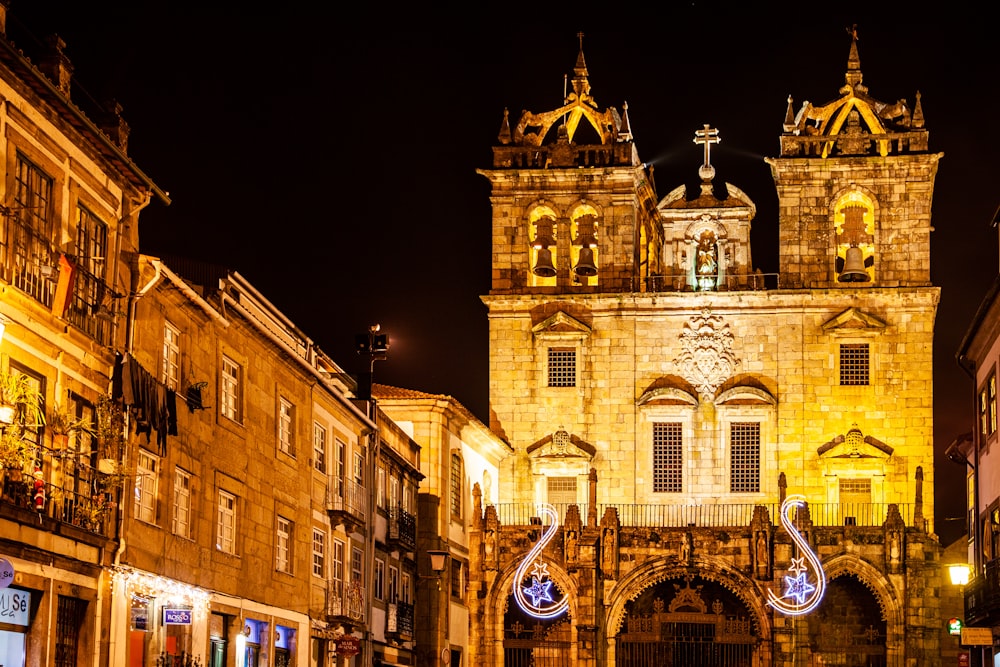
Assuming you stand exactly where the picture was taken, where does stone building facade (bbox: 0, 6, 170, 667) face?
facing the viewer and to the right of the viewer

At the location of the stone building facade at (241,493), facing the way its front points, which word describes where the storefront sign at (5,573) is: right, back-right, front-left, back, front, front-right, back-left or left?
front-right

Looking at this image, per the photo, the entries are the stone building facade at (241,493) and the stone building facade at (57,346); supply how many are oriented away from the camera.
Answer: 0

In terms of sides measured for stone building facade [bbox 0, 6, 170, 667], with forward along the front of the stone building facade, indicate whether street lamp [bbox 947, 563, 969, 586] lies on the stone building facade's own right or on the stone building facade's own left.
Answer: on the stone building facade's own left
